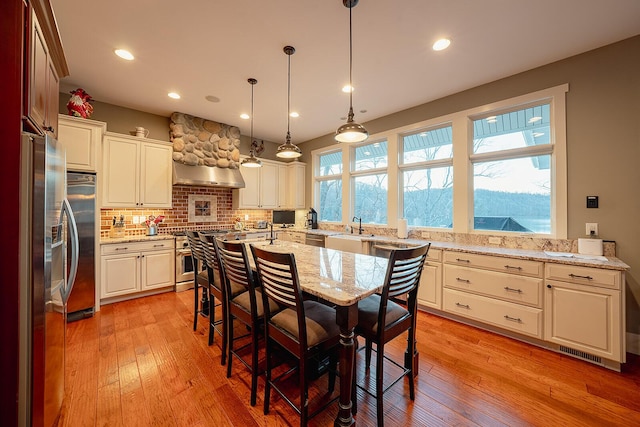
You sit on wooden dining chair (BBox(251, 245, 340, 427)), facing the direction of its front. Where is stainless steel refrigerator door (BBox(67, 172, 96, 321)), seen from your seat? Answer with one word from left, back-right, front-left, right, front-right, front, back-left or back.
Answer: left

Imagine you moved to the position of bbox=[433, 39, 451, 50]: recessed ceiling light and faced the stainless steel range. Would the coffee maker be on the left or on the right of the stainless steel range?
right

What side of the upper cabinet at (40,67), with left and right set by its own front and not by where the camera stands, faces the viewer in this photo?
right

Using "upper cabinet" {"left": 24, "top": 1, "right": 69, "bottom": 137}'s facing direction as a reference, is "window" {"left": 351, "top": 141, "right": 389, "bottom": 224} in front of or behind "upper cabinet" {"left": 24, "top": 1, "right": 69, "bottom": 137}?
in front

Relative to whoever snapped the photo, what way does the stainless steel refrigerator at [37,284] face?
facing to the right of the viewer

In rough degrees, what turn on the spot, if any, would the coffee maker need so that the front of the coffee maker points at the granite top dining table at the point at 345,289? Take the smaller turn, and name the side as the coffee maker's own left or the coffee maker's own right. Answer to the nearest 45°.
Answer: approximately 45° to the coffee maker's own left

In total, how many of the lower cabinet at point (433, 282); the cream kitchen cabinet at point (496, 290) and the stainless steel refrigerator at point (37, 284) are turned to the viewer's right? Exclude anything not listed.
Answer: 1

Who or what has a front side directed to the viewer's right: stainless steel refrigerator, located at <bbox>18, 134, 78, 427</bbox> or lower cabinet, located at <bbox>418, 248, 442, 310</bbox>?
the stainless steel refrigerator
